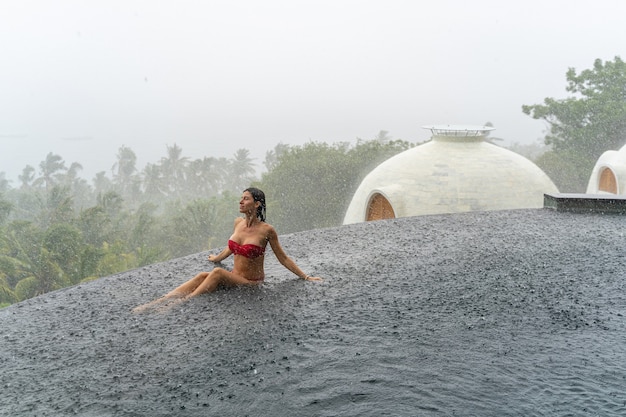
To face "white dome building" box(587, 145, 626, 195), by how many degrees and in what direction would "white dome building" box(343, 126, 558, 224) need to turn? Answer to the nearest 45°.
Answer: approximately 180°

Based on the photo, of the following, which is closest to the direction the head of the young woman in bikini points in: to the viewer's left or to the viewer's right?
to the viewer's left

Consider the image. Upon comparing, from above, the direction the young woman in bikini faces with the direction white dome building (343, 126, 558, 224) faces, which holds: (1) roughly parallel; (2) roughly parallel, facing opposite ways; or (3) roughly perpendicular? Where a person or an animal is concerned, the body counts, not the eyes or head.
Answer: roughly parallel

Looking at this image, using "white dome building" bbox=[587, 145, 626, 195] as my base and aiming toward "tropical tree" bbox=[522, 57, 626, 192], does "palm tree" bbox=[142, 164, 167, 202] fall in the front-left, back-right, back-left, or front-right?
front-left

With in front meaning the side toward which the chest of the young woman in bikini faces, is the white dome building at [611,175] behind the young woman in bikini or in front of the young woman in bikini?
behind

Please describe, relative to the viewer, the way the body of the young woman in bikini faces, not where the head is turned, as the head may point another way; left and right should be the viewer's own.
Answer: facing the viewer and to the left of the viewer

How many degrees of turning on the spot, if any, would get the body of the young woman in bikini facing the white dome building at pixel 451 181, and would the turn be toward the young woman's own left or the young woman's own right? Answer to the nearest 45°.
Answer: approximately 180°

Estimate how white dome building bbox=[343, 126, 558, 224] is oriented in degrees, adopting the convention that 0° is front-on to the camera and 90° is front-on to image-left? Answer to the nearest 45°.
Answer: approximately 45°

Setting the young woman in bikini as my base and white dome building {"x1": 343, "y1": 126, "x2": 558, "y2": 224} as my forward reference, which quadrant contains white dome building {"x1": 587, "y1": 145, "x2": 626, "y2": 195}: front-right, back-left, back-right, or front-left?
front-right

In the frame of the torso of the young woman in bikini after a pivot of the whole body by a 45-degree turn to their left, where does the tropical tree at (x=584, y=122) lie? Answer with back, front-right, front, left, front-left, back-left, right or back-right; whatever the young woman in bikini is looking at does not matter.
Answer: back-left

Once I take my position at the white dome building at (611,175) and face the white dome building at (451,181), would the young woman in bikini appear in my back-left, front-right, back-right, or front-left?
front-left

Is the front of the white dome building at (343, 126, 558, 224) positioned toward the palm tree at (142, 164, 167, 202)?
no

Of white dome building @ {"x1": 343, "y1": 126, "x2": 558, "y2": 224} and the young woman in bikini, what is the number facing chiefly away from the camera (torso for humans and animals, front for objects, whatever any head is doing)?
0

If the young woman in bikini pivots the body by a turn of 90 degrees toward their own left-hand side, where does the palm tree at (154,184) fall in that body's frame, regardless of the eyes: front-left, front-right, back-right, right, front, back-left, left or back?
back-left
